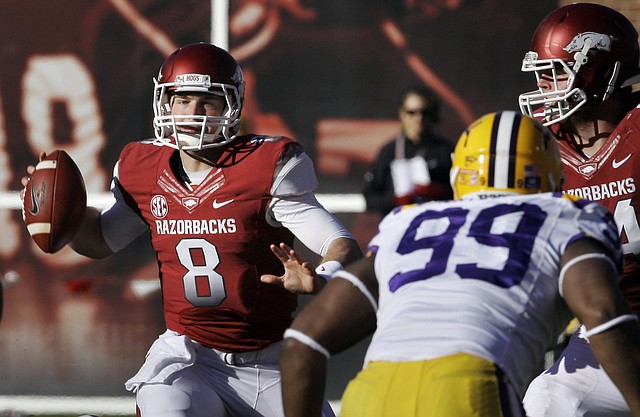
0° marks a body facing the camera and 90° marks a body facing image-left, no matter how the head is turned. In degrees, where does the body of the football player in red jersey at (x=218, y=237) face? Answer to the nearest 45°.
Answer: approximately 0°

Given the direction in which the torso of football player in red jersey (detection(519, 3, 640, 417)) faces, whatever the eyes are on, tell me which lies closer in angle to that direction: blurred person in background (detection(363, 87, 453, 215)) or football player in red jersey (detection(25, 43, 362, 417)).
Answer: the football player in red jersey

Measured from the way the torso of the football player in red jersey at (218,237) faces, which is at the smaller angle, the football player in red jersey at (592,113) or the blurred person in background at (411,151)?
the football player in red jersey

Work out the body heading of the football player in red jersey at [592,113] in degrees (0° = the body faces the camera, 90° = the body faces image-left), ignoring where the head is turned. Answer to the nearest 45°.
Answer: approximately 45°

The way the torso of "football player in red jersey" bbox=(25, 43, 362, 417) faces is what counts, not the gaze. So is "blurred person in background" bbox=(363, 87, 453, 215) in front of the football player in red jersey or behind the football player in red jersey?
behind

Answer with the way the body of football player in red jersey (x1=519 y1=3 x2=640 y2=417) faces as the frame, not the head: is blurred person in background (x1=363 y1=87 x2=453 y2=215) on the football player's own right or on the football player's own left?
on the football player's own right

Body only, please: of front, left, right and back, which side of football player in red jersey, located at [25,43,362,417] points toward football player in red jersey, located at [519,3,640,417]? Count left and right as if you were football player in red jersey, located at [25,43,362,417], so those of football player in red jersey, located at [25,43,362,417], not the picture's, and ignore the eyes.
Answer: left
